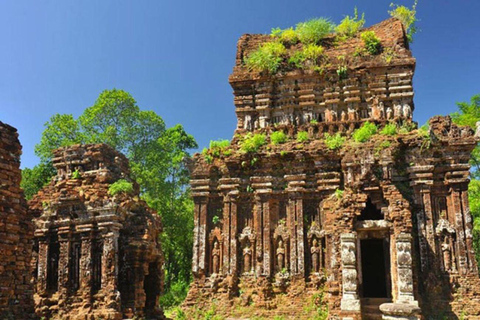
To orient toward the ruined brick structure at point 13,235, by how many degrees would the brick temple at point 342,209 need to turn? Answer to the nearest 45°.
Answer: approximately 45° to its right

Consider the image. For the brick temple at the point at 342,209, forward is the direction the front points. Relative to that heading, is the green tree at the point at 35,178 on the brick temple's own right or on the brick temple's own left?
on the brick temple's own right

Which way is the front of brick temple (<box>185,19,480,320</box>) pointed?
toward the camera

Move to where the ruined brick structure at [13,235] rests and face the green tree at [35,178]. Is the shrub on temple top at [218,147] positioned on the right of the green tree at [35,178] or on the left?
right

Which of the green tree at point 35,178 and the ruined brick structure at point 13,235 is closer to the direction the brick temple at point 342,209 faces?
the ruined brick structure

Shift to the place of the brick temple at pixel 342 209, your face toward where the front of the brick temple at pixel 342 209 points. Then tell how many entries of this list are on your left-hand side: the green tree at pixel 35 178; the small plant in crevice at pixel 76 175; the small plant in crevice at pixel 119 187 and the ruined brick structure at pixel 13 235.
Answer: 0

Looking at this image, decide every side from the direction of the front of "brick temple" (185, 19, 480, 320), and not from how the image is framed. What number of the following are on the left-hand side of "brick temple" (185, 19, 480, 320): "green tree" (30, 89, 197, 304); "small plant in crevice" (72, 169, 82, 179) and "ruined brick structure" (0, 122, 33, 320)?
0

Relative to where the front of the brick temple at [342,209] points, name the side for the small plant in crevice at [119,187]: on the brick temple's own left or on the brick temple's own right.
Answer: on the brick temple's own right

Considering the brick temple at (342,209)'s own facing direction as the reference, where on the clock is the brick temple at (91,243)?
the brick temple at (91,243) is roughly at 2 o'clock from the brick temple at (342,209).

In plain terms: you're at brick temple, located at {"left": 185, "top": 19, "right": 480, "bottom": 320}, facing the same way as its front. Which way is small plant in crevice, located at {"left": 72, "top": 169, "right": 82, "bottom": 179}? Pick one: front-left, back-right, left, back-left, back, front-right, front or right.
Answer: front-right

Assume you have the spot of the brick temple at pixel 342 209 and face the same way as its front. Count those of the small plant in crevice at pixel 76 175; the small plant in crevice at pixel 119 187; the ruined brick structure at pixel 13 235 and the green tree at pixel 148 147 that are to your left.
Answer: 0

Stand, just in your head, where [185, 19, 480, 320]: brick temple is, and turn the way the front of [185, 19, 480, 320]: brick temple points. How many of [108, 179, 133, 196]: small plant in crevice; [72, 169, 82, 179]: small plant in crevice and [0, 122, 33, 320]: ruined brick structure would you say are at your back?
0
